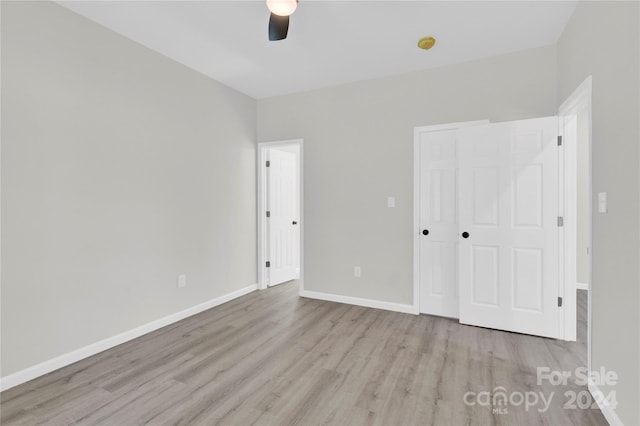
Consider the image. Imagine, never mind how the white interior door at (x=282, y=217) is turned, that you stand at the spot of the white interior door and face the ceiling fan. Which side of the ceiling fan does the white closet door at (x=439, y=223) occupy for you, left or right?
left

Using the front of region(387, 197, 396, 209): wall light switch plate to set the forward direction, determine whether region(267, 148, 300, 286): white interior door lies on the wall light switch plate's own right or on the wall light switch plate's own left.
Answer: on the wall light switch plate's own right

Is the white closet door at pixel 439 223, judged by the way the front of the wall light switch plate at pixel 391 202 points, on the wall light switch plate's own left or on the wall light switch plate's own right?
on the wall light switch plate's own left

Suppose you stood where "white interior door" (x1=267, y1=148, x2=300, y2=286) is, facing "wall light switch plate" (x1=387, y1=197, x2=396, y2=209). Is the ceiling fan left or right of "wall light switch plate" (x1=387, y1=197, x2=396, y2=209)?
right

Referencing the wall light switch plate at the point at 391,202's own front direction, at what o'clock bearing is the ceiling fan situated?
The ceiling fan is roughly at 1 o'clock from the wall light switch plate.

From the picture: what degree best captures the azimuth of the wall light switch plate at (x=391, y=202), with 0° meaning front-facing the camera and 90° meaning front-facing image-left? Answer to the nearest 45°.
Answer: approximately 0°

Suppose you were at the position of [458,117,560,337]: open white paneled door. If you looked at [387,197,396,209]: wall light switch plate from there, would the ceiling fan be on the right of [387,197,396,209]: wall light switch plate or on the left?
left

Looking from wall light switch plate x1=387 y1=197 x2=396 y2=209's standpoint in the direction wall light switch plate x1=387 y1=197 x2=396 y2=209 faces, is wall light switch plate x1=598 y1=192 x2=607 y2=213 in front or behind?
in front
